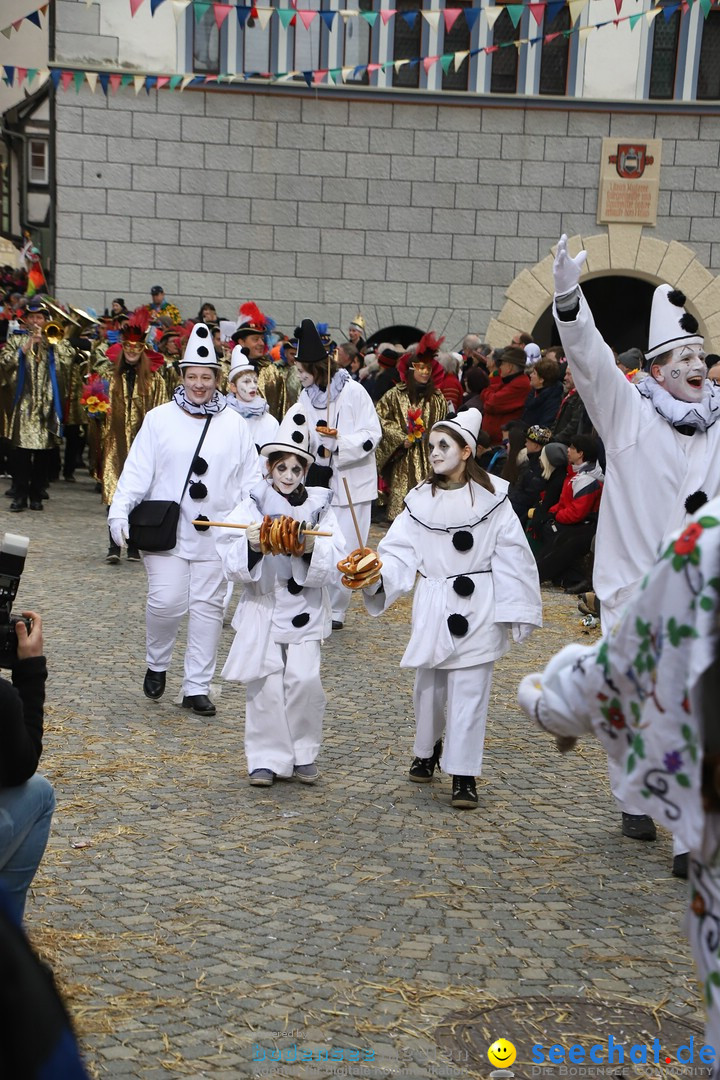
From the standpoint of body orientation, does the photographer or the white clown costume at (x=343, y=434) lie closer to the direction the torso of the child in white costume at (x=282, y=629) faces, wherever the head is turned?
the photographer

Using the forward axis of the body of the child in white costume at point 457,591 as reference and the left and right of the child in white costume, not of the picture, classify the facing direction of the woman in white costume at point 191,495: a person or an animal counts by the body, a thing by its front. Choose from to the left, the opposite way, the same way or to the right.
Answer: the same way

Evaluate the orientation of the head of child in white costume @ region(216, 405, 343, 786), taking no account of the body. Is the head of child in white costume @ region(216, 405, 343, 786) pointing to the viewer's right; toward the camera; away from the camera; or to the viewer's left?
toward the camera

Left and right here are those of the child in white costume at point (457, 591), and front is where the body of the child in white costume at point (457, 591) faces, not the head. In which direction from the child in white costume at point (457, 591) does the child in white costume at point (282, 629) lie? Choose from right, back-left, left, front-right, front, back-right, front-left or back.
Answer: right

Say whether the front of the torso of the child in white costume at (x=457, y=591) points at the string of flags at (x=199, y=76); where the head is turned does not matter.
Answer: no

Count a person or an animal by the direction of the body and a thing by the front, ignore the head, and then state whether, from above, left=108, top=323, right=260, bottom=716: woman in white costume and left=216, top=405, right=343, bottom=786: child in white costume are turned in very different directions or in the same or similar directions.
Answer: same or similar directions

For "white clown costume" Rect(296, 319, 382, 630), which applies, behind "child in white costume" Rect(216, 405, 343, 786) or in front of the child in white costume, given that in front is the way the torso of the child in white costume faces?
behind

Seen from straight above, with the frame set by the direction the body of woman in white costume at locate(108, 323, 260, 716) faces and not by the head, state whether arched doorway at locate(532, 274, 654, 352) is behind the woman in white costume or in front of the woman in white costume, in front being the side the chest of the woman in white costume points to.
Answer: behind

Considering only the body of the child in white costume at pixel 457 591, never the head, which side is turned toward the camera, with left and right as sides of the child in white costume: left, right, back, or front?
front

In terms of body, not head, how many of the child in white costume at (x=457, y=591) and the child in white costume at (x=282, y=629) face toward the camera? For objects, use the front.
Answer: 2

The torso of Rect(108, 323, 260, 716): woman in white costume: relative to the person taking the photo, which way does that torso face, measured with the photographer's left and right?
facing the viewer

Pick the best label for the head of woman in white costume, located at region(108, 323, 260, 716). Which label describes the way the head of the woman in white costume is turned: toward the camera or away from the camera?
toward the camera

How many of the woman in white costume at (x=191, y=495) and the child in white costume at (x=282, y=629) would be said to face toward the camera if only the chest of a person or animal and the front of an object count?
2

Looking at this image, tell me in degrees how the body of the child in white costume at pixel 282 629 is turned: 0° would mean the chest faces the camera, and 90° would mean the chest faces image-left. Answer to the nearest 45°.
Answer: approximately 0°

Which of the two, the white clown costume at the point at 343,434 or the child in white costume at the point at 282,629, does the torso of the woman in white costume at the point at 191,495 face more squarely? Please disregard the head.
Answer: the child in white costume

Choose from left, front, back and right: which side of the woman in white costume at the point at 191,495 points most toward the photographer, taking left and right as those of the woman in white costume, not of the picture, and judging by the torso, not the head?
front

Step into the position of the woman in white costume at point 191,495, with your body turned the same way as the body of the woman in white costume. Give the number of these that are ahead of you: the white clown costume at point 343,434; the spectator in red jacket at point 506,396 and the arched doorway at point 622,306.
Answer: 0
